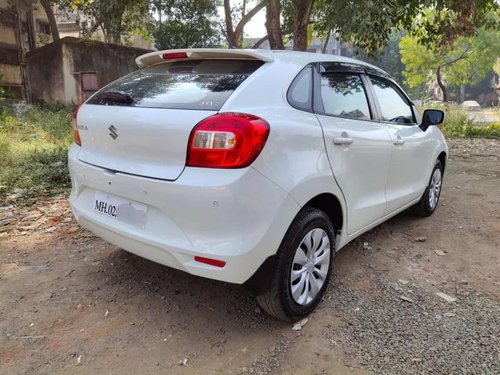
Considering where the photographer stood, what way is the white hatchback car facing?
facing away from the viewer and to the right of the viewer

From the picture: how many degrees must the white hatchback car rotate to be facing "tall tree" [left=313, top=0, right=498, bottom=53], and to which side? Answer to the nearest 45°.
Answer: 0° — it already faces it

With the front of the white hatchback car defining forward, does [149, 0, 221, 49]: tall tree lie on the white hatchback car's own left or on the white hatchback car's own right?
on the white hatchback car's own left

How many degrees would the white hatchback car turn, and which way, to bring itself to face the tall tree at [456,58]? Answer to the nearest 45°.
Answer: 0° — it already faces it
